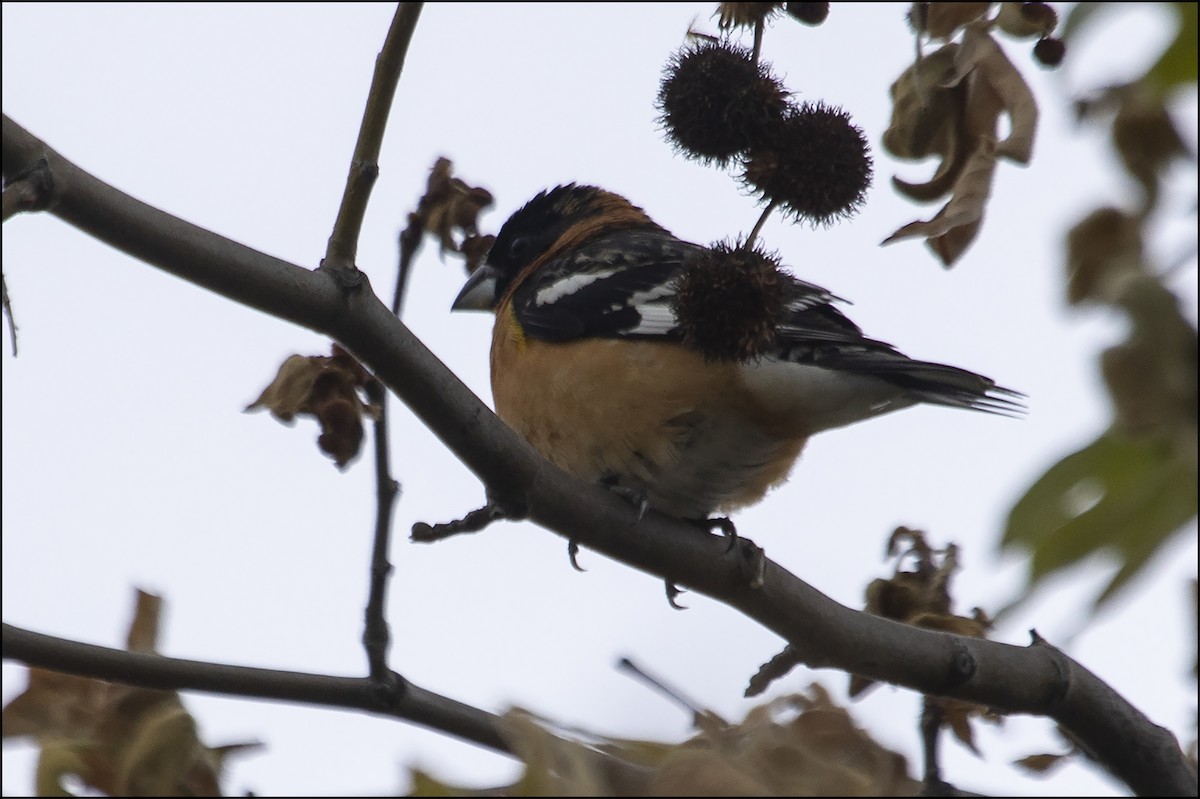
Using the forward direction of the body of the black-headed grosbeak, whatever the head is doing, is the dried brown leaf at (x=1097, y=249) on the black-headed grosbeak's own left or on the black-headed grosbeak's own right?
on the black-headed grosbeak's own left

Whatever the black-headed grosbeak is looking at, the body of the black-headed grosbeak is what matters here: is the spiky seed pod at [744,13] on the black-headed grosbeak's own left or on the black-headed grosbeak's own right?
on the black-headed grosbeak's own left

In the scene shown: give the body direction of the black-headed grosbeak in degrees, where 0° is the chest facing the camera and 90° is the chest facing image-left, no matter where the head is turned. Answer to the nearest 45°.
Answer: approximately 90°

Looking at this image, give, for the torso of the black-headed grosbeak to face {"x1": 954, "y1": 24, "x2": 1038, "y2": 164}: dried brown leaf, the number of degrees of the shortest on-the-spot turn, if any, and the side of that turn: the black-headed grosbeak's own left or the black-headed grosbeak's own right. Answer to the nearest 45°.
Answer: approximately 180°

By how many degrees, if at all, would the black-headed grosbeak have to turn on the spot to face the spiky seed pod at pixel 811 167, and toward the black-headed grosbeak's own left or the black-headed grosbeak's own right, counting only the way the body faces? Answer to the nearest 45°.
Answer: approximately 90° to the black-headed grosbeak's own left
